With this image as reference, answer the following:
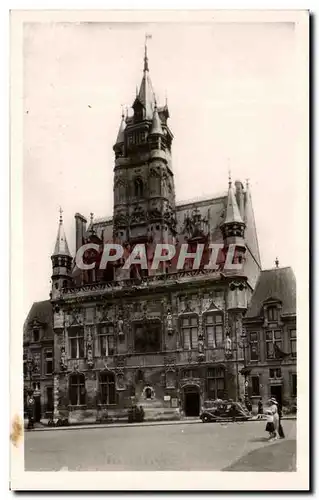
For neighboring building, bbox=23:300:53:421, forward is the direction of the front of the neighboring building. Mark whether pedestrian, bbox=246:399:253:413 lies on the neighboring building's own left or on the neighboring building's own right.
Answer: on the neighboring building's own left

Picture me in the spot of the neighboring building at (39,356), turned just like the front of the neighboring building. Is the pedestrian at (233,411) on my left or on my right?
on my left

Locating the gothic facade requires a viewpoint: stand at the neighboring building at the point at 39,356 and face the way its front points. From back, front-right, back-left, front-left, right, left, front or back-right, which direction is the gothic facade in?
left

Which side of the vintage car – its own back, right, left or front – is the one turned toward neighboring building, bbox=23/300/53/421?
front

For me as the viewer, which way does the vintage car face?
facing to the left of the viewer

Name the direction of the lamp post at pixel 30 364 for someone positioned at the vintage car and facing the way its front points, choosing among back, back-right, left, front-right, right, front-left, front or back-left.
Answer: front

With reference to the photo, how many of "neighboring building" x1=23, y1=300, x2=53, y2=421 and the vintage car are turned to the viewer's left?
1

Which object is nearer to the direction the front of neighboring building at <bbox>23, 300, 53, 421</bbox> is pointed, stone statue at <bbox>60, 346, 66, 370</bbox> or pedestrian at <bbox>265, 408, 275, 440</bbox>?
the pedestrian

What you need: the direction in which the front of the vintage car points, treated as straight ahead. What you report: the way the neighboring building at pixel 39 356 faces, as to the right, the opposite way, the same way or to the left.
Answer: to the left

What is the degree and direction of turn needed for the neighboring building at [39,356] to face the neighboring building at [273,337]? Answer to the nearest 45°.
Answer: approximately 90° to its left

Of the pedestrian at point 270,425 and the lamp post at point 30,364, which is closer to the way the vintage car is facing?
the lamp post

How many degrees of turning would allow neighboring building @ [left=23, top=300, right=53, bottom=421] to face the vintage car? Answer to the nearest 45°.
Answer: approximately 90° to its left

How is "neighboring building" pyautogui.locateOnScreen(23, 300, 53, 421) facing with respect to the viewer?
toward the camera
